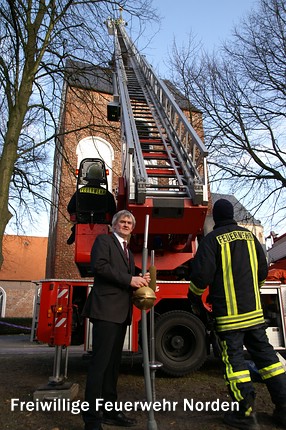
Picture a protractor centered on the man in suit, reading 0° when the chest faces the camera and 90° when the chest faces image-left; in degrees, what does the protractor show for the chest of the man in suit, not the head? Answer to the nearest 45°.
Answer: approximately 315°

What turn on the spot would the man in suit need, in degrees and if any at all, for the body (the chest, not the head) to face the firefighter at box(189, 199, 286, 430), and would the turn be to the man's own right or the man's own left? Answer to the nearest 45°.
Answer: approximately 45° to the man's own left

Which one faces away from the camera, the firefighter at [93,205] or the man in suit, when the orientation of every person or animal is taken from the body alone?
the firefighter

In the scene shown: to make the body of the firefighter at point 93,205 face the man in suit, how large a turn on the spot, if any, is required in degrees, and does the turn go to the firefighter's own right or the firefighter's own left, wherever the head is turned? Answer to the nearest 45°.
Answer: approximately 180°

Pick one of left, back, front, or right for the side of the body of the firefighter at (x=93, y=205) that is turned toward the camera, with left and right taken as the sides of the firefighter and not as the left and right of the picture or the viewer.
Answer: back

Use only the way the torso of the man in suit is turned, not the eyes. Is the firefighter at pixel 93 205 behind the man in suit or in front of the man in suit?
behind

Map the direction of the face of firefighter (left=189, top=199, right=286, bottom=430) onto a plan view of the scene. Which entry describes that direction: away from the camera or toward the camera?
away from the camera

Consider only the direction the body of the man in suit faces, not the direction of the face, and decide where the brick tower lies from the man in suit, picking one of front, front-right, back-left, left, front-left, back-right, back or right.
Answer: back-left
